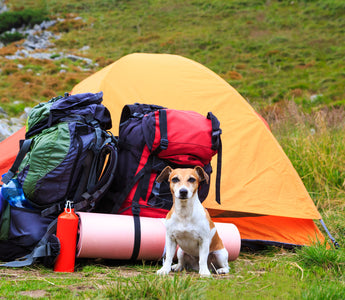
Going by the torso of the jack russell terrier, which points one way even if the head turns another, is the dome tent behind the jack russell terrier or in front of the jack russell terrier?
behind

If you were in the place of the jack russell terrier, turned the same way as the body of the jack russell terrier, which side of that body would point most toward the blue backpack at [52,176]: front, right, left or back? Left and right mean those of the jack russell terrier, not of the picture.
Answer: right

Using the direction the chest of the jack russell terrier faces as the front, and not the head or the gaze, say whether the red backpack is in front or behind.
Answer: behind

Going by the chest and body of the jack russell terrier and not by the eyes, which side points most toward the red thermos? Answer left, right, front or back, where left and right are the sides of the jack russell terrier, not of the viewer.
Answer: right

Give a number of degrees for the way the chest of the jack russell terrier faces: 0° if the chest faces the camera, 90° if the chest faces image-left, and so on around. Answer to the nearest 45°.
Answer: approximately 0°
